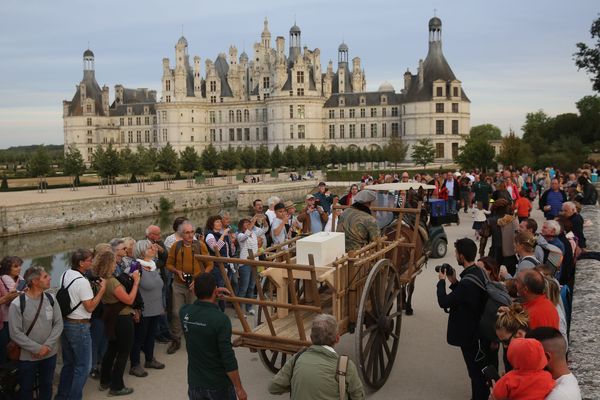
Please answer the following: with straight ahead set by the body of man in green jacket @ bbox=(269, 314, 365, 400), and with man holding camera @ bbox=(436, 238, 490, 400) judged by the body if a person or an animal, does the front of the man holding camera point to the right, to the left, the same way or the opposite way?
to the left

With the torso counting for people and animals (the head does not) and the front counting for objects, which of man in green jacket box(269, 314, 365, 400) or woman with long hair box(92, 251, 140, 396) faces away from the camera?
the man in green jacket

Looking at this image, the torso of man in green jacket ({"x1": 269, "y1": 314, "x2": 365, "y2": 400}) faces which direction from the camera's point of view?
away from the camera

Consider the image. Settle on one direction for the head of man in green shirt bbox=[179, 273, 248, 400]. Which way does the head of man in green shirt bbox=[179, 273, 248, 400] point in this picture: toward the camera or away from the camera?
away from the camera

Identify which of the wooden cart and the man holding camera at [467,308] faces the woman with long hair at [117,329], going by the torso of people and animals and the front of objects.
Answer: the man holding camera

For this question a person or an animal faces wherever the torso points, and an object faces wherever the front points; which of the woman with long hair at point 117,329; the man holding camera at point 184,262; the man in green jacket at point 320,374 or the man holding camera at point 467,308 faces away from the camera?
the man in green jacket

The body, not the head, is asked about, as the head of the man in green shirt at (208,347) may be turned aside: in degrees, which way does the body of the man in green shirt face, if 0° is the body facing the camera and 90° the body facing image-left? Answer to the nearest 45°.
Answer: approximately 225°

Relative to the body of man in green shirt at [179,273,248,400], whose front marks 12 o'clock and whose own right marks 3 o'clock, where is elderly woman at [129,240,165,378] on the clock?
The elderly woman is roughly at 10 o'clock from the man in green shirt.

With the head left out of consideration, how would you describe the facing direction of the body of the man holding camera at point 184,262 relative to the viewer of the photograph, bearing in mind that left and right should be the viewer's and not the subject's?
facing the viewer and to the right of the viewer

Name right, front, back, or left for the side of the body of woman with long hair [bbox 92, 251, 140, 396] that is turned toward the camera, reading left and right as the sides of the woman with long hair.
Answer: right

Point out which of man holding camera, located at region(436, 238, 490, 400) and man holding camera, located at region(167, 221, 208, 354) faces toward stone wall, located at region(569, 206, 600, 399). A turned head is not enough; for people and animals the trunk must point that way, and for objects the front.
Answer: man holding camera, located at region(167, 221, 208, 354)

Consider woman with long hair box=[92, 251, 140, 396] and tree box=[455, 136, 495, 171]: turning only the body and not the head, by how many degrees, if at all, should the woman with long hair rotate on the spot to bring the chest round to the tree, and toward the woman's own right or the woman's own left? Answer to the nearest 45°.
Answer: approximately 45° to the woman's own left

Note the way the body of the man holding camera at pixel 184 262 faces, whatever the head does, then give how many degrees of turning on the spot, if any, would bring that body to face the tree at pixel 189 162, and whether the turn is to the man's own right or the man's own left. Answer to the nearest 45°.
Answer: approximately 135° to the man's own left

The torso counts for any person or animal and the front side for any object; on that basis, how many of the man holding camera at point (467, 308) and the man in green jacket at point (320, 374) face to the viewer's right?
0

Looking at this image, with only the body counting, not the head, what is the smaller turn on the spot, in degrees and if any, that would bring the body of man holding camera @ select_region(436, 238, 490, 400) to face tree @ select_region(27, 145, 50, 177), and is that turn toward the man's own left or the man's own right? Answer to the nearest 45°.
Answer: approximately 45° to the man's own right

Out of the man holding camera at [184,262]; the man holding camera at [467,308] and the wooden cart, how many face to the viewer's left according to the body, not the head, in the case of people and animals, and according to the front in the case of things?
1

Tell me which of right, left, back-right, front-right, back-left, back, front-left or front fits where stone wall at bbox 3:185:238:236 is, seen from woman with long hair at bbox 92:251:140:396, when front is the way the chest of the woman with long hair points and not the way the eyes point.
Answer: left
